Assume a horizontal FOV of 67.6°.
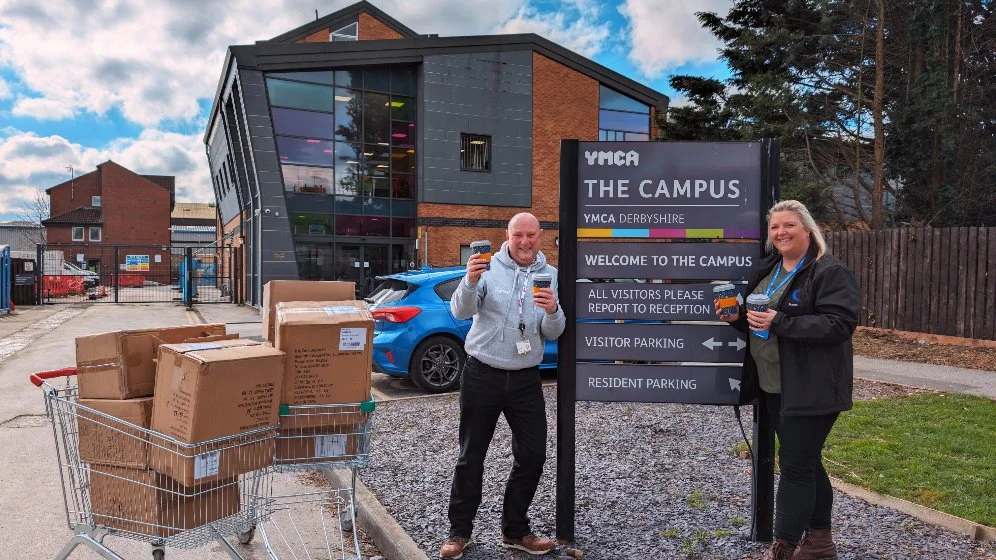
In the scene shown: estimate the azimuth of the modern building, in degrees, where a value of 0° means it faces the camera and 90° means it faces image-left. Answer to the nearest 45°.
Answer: approximately 0°

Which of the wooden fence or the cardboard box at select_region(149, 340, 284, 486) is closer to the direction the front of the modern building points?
the cardboard box

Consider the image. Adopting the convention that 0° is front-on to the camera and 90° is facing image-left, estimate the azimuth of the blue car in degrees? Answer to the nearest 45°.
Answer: approximately 225°

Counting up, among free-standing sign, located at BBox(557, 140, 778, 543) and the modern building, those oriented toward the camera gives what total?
2

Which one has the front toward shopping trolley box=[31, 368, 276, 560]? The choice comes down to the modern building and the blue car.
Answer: the modern building

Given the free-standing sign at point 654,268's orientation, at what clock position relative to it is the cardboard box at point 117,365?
The cardboard box is roughly at 2 o'clock from the free-standing sign.

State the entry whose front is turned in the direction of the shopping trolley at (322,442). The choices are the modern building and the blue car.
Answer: the modern building

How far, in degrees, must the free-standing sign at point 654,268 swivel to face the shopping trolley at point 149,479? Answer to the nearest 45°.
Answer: approximately 45° to its right

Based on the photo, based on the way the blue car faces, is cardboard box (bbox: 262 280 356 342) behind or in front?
behind

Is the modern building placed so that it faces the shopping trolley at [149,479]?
yes

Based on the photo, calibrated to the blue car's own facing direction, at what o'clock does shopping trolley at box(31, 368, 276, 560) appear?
The shopping trolley is roughly at 5 o'clock from the blue car.

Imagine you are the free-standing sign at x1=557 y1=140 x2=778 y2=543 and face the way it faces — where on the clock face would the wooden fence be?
The wooden fence is roughly at 7 o'clock from the free-standing sign.

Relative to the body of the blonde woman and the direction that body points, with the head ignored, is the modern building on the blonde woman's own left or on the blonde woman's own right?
on the blonde woman's own right

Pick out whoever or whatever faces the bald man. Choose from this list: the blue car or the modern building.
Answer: the modern building

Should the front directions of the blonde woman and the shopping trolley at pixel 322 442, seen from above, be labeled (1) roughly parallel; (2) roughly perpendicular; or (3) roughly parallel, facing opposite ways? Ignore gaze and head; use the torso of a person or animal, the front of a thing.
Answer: roughly perpendicular
